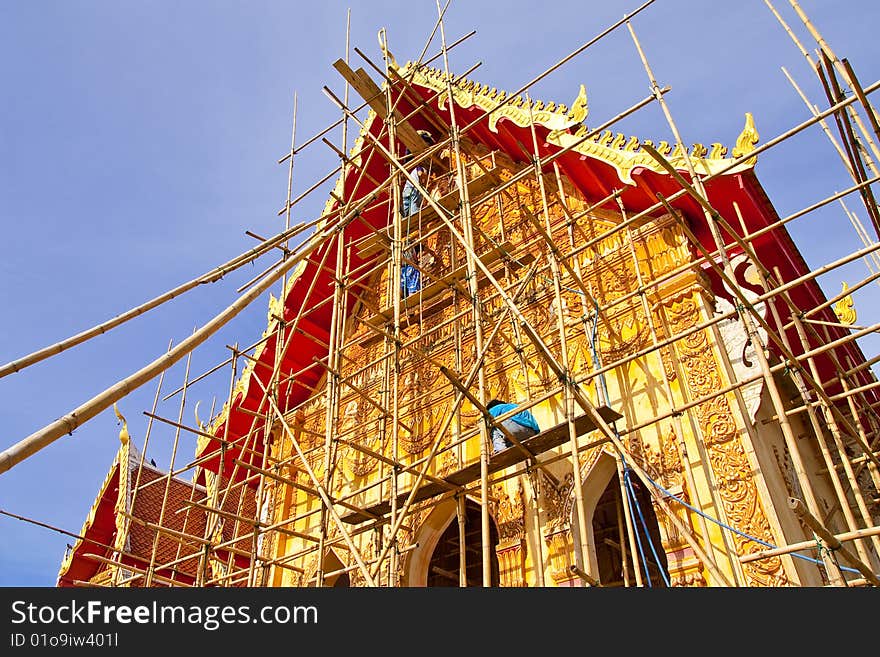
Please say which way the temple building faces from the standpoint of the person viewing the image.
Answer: facing the viewer and to the left of the viewer

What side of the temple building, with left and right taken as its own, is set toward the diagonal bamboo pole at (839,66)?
left

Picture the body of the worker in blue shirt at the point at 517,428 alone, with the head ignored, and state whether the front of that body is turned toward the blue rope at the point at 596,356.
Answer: no
